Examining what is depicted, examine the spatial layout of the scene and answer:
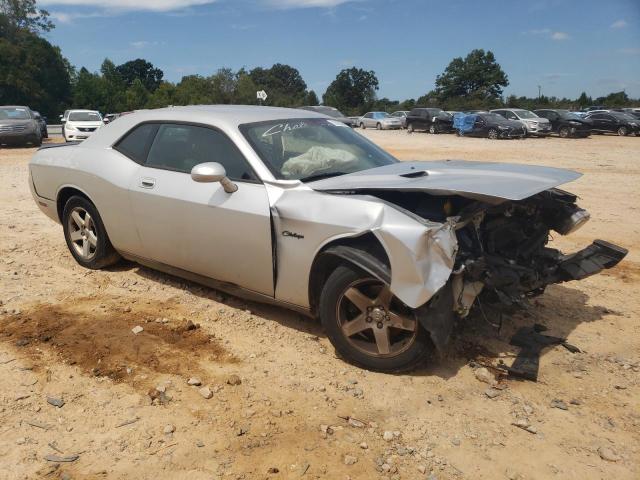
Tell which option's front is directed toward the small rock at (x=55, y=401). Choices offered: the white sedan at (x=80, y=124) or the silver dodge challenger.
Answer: the white sedan

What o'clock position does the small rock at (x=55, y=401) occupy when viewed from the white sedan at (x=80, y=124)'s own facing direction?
The small rock is roughly at 12 o'clock from the white sedan.

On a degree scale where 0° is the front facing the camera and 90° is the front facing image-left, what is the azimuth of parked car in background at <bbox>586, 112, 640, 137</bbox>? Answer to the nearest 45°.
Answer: approximately 315°

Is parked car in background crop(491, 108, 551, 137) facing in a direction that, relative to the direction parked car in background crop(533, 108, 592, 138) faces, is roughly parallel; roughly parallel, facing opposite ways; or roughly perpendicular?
roughly parallel

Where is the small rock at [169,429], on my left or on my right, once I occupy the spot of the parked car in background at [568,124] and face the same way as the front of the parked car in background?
on my right

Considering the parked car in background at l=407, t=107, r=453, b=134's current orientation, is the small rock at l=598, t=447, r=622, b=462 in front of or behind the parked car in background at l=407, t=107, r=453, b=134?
in front

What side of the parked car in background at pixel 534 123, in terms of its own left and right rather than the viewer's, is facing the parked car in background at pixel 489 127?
right

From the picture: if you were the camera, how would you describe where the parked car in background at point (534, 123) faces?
facing the viewer and to the right of the viewer

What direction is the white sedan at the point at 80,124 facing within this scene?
toward the camera

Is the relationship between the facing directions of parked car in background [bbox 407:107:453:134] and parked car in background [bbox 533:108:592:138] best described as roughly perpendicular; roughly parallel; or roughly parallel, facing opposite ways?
roughly parallel

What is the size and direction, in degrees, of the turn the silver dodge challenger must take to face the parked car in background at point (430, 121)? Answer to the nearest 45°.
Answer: approximately 135° to its left

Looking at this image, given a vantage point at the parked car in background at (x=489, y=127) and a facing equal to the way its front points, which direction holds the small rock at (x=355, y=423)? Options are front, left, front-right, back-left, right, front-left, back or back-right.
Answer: front-right

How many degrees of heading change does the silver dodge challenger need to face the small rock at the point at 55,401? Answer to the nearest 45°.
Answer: approximately 90° to its right

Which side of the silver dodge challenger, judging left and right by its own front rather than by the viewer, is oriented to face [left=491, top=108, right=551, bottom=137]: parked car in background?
left

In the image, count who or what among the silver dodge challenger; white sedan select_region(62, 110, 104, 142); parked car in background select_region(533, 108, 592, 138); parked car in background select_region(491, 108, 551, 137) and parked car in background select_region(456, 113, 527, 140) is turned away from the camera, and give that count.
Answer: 0
